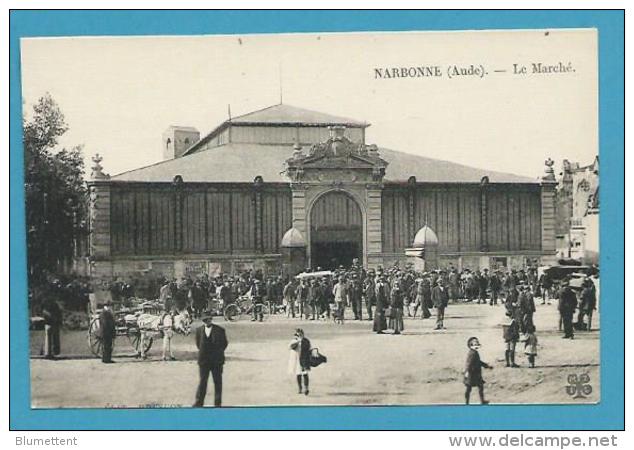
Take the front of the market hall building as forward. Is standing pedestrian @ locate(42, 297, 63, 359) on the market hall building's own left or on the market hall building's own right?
on the market hall building's own right

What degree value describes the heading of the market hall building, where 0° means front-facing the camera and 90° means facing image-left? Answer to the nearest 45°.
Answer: approximately 0°
